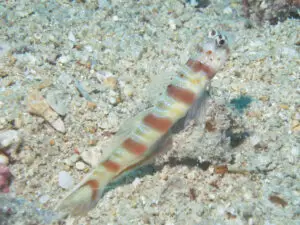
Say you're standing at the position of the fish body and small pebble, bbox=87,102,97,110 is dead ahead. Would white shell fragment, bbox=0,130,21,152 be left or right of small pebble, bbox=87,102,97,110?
left

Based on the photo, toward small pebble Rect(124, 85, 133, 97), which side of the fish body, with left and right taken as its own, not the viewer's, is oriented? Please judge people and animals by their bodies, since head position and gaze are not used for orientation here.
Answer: left

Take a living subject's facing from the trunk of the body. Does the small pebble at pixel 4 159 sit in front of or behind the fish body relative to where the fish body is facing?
behind

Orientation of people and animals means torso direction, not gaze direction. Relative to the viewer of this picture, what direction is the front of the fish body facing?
facing away from the viewer and to the right of the viewer

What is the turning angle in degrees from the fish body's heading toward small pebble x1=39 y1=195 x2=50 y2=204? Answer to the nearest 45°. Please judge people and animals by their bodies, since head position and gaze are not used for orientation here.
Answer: approximately 180°

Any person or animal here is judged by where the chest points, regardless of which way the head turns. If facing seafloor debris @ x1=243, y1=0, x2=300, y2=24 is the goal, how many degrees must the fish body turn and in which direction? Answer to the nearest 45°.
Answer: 0° — it already faces it

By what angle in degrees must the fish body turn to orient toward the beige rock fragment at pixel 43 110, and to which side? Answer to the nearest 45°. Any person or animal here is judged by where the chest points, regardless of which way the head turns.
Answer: approximately 135° to its left

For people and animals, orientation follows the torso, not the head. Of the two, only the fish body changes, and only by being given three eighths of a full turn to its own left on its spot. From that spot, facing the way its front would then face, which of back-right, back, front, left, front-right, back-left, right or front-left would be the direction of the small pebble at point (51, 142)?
front

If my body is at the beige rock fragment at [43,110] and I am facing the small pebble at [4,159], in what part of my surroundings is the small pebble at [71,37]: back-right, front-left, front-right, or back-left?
back-right

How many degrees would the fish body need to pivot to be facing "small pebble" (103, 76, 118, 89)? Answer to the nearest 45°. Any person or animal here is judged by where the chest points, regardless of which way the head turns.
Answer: approximately 90° to its left

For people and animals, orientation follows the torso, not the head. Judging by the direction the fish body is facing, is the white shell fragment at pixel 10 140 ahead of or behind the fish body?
behind

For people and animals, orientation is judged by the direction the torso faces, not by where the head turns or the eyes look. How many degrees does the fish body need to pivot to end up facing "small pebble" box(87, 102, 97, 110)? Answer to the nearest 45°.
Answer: approximately 90° to its left

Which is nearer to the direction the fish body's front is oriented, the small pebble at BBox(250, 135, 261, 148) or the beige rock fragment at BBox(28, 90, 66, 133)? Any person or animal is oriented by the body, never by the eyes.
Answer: the small pebble

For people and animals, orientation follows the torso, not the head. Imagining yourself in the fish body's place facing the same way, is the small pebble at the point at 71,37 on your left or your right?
on your left

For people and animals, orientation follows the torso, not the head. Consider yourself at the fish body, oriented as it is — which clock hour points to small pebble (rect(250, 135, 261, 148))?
The small pebble is roughly at 1 o'clock from the fish body.

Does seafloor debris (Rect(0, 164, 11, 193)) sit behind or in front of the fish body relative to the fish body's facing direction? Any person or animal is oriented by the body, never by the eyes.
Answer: behind
